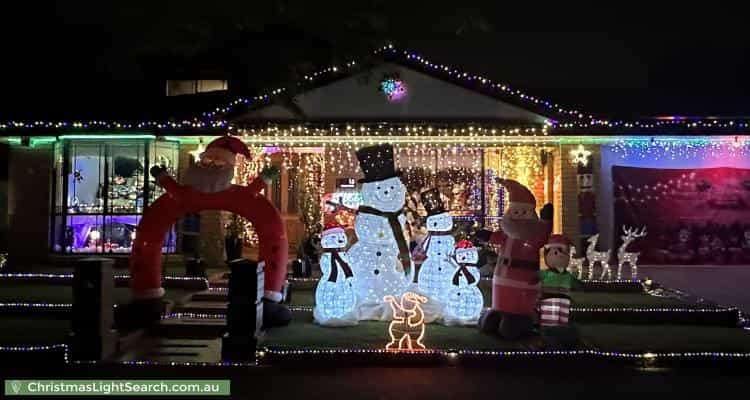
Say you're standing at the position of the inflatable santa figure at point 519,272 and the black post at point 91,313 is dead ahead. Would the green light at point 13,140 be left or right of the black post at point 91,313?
right

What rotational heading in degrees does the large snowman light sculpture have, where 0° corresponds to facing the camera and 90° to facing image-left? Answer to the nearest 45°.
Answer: approximately 0°

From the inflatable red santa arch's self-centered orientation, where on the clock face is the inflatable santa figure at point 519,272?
The inflatable santa figure is roughly at 10 o'clock from the inflatable red santa arch.

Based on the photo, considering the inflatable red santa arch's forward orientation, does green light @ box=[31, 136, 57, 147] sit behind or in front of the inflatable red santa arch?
behind

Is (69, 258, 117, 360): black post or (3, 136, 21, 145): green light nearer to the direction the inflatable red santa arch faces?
the black post

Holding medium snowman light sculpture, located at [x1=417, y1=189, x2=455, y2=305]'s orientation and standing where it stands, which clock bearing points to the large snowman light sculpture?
The large snowman light sculpture is roughly at 3 o'clock from the medium snowman light sculpture.

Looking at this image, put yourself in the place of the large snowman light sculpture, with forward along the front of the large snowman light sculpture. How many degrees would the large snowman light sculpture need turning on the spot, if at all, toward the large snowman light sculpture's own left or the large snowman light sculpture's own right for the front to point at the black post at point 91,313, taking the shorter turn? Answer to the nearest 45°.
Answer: approximately 45° to the large snowman light sculpture's own right

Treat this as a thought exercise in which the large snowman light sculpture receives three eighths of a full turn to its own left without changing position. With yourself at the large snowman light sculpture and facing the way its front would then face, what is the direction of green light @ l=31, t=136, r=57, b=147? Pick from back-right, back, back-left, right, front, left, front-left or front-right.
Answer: left

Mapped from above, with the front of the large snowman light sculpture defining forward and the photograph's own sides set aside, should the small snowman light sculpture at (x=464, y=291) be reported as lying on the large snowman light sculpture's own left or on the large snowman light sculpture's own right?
on the large snowman light sculpture's own left
